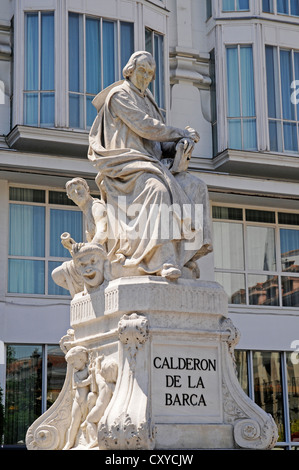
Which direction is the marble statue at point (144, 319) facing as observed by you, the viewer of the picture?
facing the viewer and to the right of the viewer
